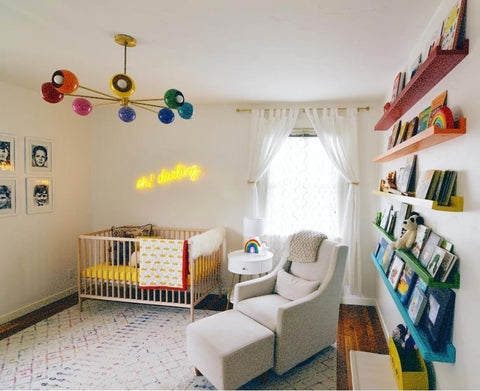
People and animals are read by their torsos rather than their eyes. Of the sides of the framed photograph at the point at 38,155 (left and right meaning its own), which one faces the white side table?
front

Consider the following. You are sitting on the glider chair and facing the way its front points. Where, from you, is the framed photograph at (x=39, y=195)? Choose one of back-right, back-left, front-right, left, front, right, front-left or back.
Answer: front-right

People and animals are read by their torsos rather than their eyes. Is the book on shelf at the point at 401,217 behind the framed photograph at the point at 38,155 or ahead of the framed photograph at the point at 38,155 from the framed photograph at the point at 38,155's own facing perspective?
ahead

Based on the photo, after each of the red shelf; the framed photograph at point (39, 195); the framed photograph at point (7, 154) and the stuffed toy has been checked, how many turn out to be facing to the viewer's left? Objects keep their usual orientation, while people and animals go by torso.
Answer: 2

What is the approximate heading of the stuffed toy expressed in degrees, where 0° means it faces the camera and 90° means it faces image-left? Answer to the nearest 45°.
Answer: approximately 90°

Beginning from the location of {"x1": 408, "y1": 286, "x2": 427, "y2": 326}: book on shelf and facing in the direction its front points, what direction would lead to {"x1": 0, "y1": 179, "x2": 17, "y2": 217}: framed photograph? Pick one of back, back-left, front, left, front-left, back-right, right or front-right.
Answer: front-right

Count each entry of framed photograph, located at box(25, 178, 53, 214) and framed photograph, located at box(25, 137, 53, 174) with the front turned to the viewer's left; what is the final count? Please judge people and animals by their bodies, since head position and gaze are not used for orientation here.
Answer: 0

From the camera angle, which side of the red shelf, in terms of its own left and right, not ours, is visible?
left

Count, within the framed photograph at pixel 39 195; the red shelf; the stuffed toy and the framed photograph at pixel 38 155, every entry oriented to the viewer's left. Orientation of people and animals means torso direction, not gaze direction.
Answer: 2

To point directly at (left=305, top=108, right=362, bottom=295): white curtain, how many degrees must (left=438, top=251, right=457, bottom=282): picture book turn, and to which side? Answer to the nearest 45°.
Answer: approximately 90° to its right

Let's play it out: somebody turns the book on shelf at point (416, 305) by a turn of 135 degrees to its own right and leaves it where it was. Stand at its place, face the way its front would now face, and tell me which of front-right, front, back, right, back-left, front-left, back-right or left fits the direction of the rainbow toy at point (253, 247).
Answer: front-left

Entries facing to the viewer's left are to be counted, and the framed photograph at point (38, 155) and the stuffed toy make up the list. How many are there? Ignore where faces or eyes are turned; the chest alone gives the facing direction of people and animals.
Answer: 1

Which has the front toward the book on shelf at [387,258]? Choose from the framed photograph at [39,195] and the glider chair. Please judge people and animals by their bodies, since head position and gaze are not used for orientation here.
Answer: the framed photograph

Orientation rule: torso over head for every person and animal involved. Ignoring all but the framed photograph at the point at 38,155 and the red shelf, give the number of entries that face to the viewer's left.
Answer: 1

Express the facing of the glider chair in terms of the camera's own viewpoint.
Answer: facing the viewer and to the left of the viewer

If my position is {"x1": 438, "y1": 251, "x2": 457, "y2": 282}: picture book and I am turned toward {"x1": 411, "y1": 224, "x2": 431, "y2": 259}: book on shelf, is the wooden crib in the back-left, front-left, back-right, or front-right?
front-left

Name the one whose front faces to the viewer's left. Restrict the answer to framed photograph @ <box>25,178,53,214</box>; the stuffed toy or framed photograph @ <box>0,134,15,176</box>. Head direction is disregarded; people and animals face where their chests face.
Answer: the stuffed toy

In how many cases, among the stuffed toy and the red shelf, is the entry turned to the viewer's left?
2
